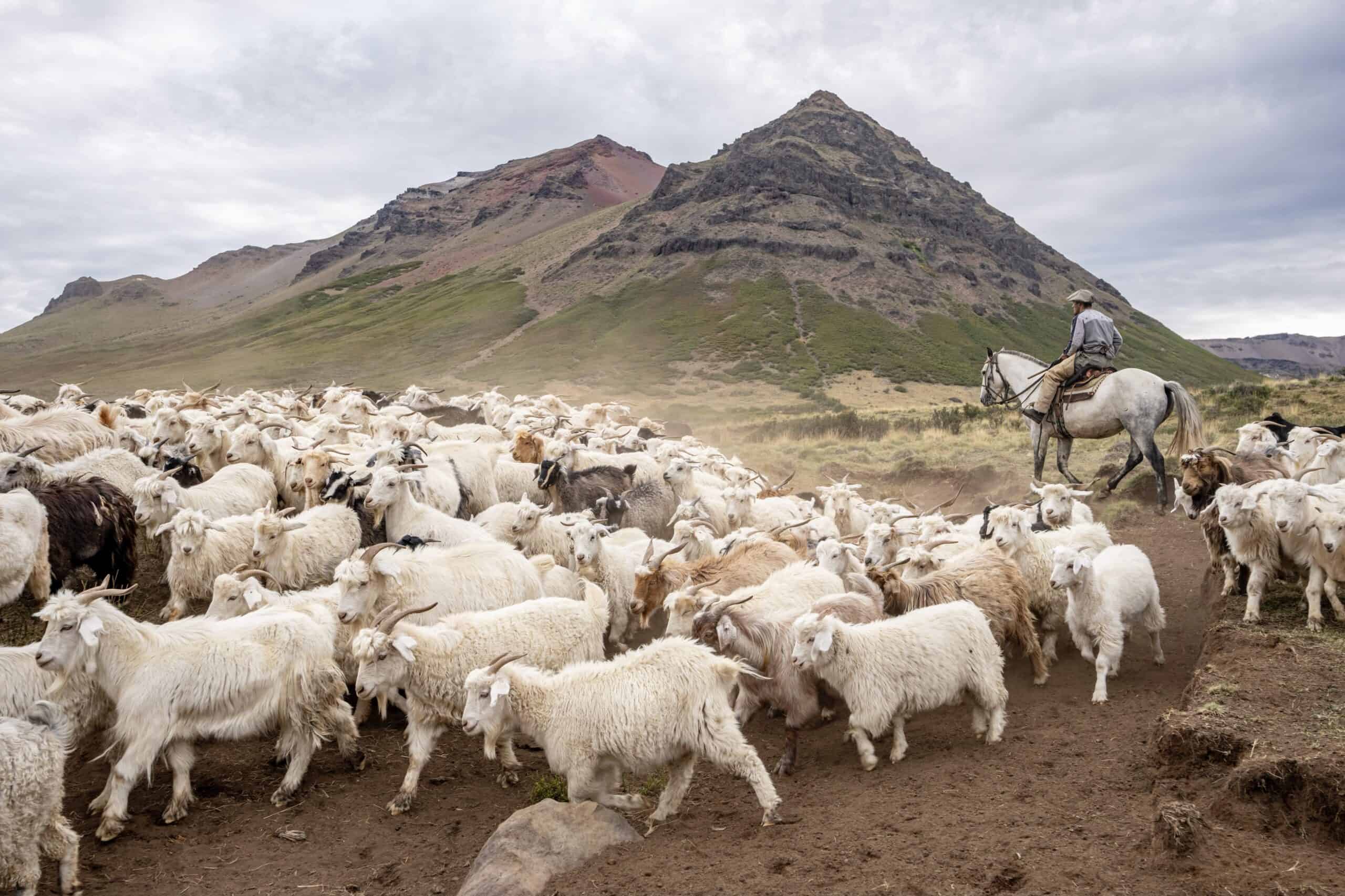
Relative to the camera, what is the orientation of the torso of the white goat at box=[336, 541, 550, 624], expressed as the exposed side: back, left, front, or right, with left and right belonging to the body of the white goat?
left

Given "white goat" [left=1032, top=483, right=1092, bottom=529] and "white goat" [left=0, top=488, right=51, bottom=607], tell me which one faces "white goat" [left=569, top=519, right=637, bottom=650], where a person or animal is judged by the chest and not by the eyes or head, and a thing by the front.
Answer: "white goat" [left=1032, top=483, right=1092, bottom=529]

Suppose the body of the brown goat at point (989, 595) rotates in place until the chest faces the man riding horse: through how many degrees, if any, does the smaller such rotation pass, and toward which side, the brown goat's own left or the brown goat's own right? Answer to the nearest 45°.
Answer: approximately 90° to the brown goat's own right

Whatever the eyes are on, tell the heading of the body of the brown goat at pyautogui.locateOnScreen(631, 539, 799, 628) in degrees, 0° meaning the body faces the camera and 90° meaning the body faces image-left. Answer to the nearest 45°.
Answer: approximately 90°

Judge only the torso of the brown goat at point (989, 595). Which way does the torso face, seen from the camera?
to the viewer's left

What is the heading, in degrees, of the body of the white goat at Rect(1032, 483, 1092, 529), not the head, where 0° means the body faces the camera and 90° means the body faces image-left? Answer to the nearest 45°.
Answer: approximately 45°

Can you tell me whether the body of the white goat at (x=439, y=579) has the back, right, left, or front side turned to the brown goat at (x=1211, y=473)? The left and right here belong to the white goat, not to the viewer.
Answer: back

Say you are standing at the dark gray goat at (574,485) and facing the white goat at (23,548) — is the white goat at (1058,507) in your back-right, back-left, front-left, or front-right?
back-left

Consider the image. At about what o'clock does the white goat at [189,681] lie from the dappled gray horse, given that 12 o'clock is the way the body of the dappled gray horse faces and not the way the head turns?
The white goat is roughly at 10 o'clock from the dappled gray horse.

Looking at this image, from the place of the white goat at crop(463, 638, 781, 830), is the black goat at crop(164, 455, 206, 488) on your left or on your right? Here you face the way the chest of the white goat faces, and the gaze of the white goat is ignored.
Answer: on your right

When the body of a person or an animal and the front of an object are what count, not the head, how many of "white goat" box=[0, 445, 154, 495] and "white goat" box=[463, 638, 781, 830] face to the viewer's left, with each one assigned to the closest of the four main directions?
2
